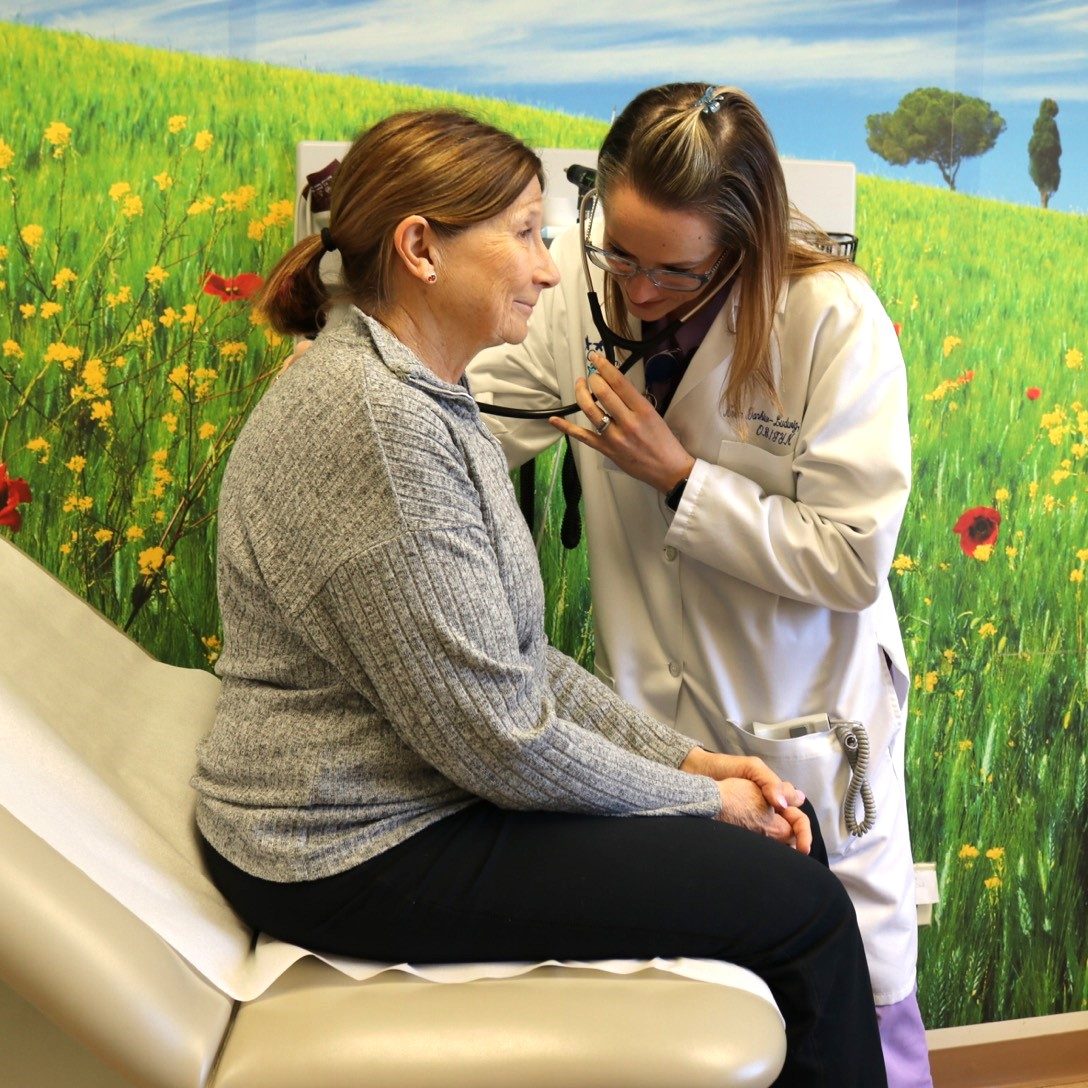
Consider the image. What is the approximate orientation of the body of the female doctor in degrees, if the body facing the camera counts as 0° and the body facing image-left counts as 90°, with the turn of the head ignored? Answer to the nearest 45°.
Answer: approximately 45°

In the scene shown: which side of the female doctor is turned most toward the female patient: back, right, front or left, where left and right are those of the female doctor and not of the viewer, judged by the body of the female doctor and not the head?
front

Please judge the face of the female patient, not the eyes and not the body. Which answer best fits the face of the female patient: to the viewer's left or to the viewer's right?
to the viewer's right

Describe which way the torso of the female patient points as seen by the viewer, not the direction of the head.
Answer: to the viewer's right

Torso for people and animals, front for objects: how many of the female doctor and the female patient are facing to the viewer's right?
1

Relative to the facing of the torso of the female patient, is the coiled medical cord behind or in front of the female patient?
in front

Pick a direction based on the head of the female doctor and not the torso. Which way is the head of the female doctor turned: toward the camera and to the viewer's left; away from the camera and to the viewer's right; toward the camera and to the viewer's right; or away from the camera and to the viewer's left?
toward the camera and to the viewer's left
